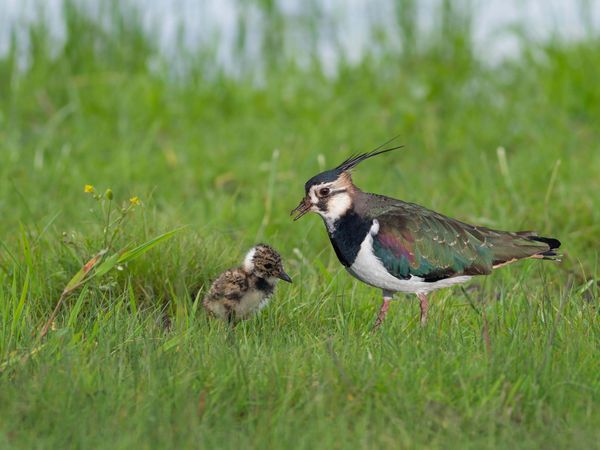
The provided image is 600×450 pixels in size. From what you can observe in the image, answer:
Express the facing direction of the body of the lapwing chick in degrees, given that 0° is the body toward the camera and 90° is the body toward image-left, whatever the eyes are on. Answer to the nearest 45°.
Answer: approximately 270°
